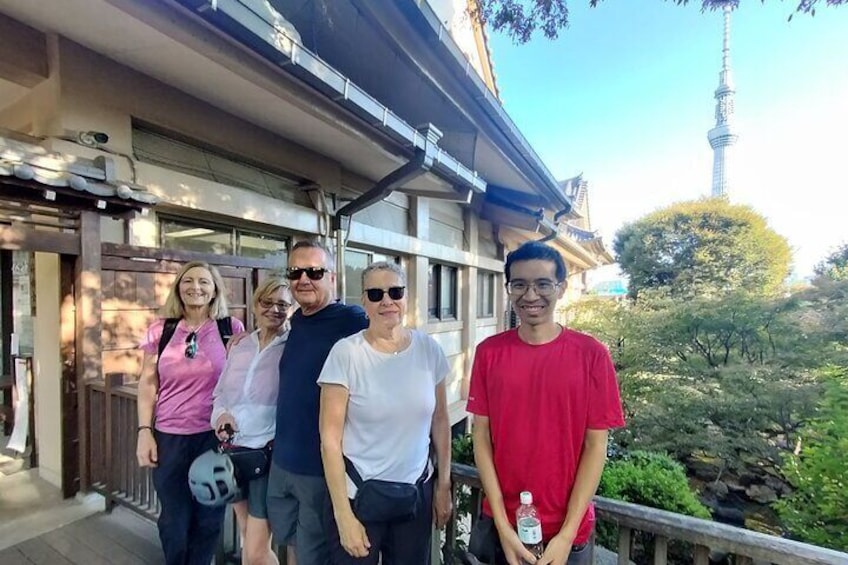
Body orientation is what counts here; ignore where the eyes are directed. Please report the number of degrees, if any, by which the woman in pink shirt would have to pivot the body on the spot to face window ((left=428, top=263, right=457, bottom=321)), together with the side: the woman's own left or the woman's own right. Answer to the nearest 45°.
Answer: approximately 135° to the woman's own left

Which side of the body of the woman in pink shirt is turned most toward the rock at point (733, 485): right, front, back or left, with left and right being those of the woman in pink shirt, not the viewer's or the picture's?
left

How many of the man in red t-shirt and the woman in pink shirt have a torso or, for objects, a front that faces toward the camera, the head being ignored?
2

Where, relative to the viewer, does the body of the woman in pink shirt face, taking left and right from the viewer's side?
facing the viewer

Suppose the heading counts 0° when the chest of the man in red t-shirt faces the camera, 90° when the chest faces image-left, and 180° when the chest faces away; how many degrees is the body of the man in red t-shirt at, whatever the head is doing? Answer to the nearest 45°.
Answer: approximately 0°

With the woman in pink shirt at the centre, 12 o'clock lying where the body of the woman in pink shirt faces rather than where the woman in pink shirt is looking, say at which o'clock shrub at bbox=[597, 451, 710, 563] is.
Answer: The shrub is roughly at 9 o'clock from the woman in pink shirt.

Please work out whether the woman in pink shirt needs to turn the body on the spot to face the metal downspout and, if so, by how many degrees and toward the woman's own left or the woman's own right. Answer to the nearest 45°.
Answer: approximately 135° to the woman's own left

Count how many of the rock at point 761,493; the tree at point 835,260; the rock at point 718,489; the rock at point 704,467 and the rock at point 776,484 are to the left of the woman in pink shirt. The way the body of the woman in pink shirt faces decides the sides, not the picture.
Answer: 5

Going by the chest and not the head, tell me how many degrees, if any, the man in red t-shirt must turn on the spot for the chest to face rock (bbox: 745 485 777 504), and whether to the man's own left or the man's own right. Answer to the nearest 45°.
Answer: approximately 135° to the man's own left
